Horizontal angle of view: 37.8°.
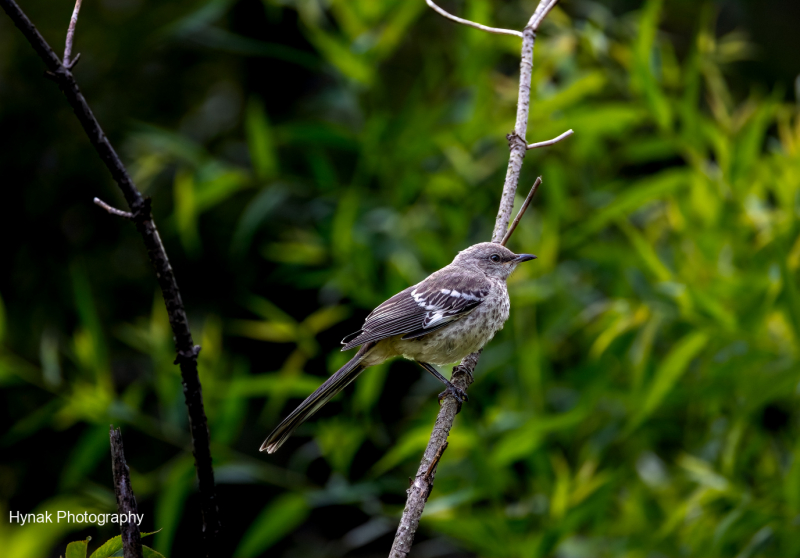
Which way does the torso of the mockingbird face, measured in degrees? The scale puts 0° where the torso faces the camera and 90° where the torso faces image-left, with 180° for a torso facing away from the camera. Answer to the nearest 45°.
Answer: approximately 270°

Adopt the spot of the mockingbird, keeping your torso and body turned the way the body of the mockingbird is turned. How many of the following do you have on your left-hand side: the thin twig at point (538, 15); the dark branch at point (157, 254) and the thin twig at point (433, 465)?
0

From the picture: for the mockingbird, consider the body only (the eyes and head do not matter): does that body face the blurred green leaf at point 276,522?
no

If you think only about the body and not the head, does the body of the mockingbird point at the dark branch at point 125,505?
no

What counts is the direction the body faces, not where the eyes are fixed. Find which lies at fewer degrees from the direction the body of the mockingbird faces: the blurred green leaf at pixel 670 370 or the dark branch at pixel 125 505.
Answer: the blurred green leaf

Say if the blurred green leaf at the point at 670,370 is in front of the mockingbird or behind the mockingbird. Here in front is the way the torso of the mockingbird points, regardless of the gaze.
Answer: in front
